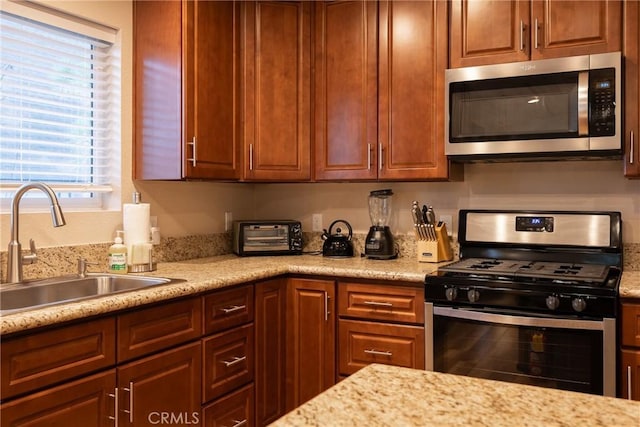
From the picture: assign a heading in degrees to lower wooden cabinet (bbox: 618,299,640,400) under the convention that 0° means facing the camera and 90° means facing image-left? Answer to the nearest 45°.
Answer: approximately 0°

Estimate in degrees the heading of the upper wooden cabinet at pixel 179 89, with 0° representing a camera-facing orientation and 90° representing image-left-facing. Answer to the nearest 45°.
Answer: approximately 315°

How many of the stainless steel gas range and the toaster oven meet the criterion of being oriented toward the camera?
2

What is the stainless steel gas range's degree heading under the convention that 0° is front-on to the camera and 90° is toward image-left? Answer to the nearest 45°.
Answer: approximately 0°

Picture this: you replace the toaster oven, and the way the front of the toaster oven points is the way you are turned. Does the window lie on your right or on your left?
on your right

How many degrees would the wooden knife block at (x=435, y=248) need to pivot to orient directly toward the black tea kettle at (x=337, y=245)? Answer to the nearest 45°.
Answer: approximately 45° to its right

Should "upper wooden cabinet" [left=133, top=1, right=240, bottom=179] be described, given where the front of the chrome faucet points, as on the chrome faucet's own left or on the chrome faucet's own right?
on the chrome faucet's own left

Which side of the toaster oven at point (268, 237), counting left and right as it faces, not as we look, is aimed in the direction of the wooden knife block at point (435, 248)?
left
